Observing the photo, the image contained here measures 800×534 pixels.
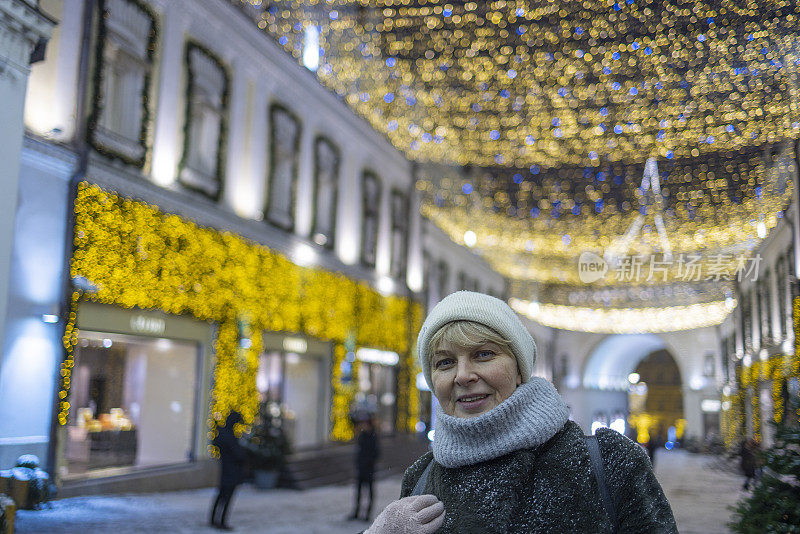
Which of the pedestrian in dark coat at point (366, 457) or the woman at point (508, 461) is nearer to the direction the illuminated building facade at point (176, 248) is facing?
the pedestrian in dark coat

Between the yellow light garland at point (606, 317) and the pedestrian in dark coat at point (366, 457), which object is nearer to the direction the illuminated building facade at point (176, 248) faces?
the pedestrian in dark coat

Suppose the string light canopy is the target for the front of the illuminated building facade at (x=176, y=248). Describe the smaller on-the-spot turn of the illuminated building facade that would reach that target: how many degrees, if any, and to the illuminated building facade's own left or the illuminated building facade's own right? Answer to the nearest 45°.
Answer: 0° — it already faces it

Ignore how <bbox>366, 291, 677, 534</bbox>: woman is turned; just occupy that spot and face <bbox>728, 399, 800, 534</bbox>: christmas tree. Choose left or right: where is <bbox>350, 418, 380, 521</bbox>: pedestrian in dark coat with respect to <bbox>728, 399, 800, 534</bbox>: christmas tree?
left

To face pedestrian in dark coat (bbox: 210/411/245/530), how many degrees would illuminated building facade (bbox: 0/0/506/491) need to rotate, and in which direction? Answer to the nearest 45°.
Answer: approximately 45° to its right

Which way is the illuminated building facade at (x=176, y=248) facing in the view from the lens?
facing the viewer and to the right of the viewer

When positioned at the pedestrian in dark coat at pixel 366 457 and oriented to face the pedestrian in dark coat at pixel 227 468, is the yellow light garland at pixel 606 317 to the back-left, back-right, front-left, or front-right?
back-right

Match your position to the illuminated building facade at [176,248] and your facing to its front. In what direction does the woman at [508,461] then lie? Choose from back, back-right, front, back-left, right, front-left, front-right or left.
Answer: front-right
